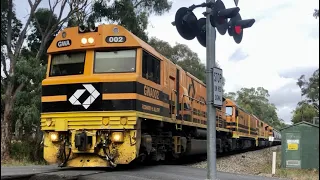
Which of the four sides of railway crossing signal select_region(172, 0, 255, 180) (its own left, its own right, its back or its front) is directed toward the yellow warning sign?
left

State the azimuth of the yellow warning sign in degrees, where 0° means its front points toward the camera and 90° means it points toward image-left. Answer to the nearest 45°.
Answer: approximately 0°
